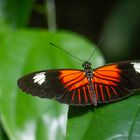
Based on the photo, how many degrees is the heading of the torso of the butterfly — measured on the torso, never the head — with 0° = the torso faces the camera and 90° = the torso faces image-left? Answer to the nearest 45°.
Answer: approximately 180°
